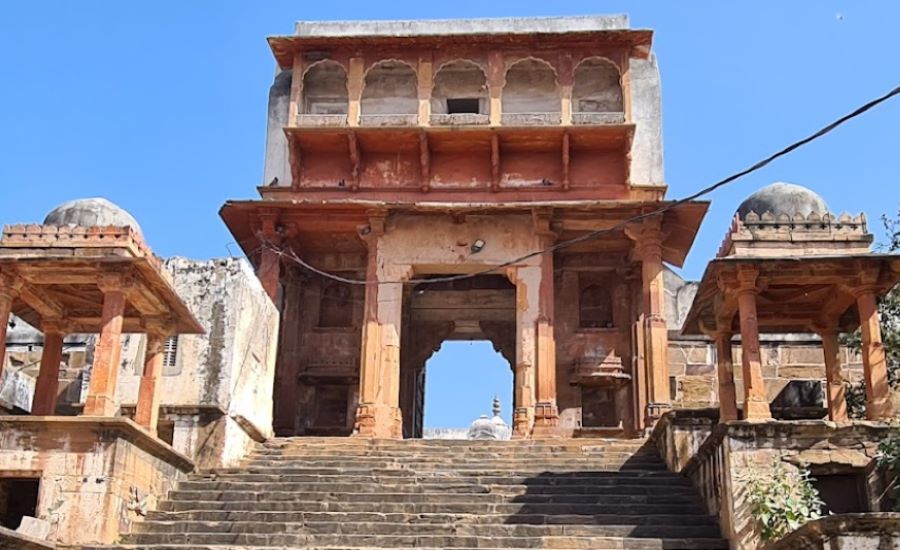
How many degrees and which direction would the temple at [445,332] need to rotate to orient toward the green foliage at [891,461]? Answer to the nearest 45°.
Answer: approximately 45° to its left

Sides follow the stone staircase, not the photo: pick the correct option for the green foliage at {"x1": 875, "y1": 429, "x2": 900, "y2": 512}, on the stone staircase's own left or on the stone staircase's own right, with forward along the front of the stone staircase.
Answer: on the stone staircase's own left

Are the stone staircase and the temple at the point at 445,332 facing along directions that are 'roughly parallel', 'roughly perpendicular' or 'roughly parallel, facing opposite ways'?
roughly parallel

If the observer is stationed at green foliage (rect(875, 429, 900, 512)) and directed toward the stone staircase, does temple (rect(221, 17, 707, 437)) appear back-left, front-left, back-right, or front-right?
front-right

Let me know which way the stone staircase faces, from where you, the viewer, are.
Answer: facing the viewer

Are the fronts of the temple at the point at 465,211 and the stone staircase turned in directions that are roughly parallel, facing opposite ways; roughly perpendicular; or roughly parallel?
roughly parallel

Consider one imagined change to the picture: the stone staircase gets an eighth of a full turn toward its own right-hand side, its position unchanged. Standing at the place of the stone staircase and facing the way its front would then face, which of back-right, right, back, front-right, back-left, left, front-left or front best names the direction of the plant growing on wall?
left

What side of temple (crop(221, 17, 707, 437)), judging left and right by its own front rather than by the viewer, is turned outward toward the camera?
front

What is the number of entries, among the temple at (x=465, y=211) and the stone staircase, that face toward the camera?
2
